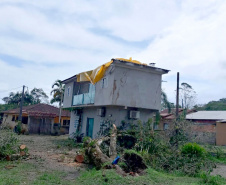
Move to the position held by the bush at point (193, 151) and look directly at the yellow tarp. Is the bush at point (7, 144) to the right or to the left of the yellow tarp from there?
left

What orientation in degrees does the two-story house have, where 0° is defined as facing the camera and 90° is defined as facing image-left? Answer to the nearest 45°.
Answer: approximately 45°

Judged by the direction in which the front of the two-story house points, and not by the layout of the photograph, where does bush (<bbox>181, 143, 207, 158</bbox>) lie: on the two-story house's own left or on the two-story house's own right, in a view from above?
on the two-story house's own left

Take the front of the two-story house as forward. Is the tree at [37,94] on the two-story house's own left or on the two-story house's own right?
on the two-story house's own right
